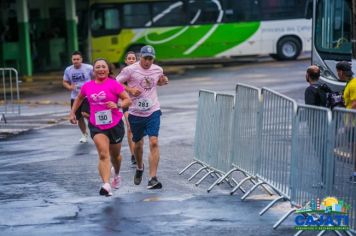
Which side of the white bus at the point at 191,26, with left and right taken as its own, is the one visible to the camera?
left

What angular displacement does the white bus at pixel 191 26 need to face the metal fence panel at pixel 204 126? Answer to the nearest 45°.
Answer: approximately 90° to its left

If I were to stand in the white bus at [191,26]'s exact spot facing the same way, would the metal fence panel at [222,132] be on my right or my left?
on my left

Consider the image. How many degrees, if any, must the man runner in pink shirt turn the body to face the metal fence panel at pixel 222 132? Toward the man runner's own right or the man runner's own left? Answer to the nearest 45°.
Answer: approximately 90° to the man runner's own left

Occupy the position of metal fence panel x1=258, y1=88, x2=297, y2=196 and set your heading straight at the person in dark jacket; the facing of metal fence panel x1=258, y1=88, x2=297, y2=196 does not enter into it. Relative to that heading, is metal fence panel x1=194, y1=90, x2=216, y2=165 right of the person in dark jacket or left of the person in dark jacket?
left

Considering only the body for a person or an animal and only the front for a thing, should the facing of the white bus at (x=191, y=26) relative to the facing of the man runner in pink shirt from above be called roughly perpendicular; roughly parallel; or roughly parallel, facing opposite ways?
roughly perpendicular

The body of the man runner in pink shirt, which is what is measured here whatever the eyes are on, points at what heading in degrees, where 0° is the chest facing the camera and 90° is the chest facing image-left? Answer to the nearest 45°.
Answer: approximately 0°

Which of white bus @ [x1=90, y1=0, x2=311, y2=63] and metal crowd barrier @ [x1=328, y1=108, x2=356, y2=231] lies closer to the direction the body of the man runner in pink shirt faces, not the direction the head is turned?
the metal crowd barrier

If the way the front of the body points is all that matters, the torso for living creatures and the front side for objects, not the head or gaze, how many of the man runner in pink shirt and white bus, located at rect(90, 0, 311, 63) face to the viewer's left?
1

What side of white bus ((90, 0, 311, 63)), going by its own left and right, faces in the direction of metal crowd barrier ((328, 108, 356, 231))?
left
